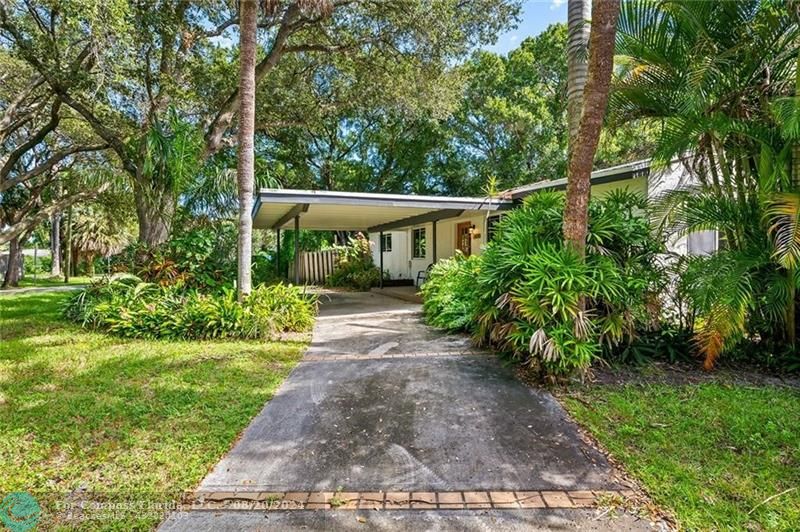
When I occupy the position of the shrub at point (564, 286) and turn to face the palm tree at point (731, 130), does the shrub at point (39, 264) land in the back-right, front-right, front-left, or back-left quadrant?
back-left

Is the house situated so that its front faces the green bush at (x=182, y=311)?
yes

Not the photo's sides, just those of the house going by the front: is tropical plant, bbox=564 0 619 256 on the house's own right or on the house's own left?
on the house's own left

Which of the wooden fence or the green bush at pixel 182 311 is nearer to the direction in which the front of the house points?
the green bush

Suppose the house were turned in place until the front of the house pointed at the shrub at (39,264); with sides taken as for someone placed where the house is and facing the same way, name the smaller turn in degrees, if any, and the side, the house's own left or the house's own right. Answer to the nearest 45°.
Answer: approximately 90° to the house's own right

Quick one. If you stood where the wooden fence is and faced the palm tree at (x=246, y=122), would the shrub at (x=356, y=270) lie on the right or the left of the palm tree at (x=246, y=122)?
left

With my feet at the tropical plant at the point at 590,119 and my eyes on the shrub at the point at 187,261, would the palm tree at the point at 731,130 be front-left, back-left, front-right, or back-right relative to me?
back-right

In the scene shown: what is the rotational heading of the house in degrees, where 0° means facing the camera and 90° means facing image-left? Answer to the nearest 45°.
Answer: approximately 45°

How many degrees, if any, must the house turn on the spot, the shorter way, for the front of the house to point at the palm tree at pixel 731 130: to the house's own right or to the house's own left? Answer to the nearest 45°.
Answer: approximately 90° to the house's own left

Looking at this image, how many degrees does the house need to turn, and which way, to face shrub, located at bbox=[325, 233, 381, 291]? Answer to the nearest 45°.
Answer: approximately 90° to its right
